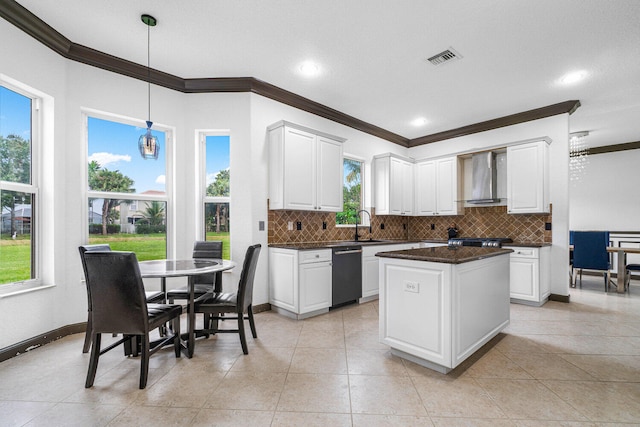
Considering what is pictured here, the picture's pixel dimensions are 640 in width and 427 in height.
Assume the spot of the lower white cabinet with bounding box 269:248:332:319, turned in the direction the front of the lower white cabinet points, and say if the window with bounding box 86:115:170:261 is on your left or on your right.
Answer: on your right

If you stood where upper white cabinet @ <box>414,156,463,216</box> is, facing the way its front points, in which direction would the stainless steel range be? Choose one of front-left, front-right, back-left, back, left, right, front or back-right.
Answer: left

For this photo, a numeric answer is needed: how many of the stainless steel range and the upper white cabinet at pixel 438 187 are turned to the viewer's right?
0

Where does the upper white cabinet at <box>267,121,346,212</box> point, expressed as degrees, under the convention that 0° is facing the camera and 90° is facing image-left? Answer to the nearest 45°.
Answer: approximately 315°

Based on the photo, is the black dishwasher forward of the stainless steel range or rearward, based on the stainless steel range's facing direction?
forward

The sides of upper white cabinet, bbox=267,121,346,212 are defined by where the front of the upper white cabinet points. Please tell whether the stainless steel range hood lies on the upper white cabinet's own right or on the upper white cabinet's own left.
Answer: on the upper white cabinet's own left

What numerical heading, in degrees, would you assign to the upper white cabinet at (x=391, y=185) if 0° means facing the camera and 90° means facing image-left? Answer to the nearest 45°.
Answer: approximately 315°
